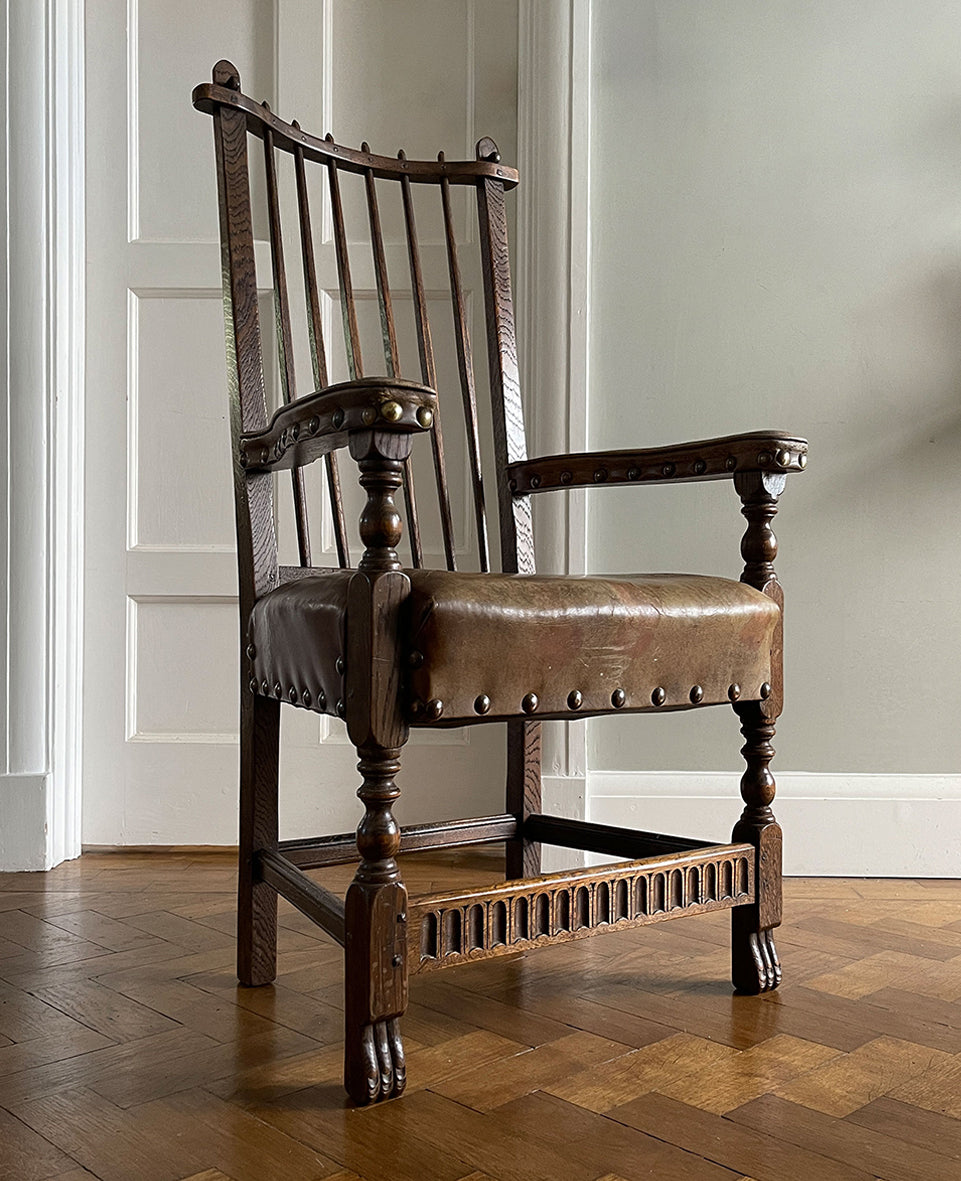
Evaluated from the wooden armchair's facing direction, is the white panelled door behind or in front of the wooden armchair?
behind

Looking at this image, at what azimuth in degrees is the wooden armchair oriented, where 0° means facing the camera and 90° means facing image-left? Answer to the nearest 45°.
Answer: approximately 315°
